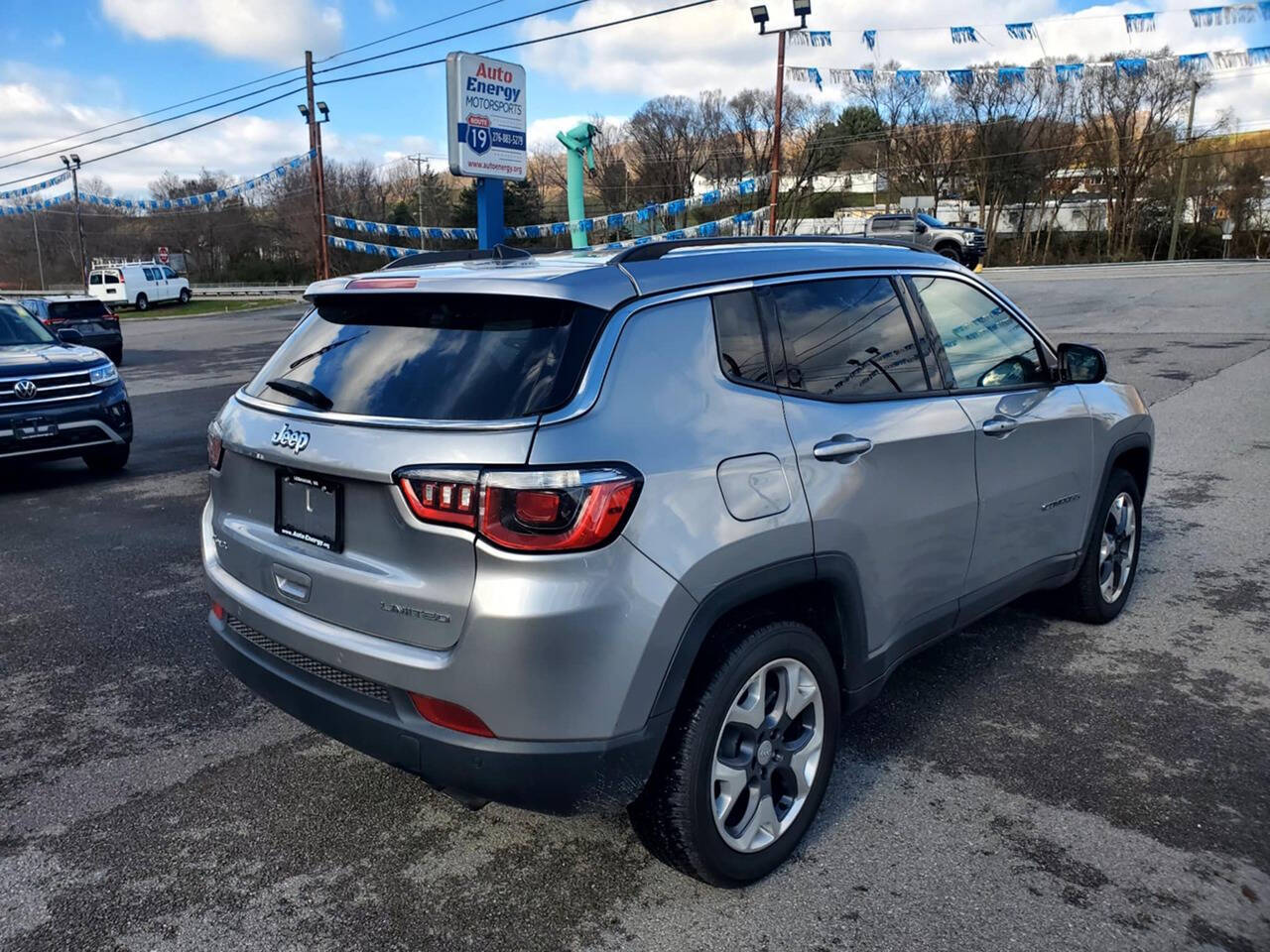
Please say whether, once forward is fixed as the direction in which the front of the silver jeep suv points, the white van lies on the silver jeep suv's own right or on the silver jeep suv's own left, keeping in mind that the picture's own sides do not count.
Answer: on the silver jeep suv's own left

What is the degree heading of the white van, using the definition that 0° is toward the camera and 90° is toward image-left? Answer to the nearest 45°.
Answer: approximately 225°

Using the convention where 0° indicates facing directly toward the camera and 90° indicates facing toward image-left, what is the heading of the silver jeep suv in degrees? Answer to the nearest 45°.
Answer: approximately 225°

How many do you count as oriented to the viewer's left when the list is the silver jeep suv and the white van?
0

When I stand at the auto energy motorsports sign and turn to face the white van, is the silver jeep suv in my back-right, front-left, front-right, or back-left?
back-left

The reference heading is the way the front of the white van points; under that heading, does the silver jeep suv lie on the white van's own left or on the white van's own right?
on the white van's own right

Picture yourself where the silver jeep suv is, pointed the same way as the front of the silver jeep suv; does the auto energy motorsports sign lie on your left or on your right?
on your left

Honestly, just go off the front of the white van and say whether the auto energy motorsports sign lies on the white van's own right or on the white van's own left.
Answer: on the white van's own right
